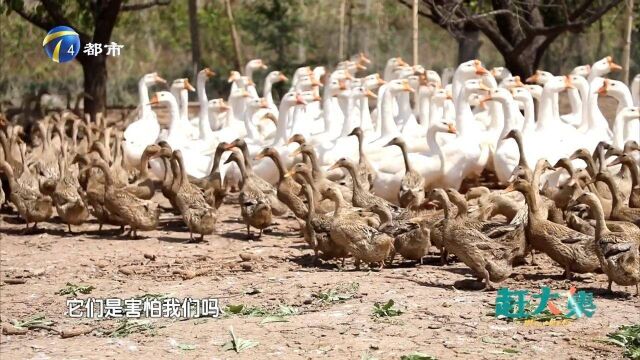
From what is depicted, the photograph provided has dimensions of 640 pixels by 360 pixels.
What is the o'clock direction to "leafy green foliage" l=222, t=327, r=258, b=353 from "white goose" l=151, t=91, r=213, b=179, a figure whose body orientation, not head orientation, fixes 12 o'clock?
The leafy green foliage is roughly at 9 o'clock from the white goose.

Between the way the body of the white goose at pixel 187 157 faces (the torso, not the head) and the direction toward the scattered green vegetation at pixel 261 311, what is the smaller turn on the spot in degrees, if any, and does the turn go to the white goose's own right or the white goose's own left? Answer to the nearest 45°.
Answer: approximately 90° to the white goose's own left

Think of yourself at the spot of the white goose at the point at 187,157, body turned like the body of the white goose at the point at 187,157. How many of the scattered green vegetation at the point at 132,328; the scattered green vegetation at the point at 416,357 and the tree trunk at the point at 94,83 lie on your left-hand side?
2

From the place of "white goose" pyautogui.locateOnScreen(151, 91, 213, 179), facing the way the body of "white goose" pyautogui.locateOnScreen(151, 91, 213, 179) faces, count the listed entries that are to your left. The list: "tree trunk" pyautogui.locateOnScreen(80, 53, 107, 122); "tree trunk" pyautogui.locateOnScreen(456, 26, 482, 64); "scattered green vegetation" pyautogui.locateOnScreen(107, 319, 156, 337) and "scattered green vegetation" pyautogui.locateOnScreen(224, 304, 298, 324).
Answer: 2

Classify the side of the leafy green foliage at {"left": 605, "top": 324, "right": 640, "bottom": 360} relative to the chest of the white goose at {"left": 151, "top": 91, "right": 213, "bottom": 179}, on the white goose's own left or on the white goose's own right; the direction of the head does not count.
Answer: on the white goose's own left

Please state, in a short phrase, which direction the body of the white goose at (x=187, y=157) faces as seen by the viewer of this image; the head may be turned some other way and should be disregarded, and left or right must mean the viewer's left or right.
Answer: facing to the left of the viewer
